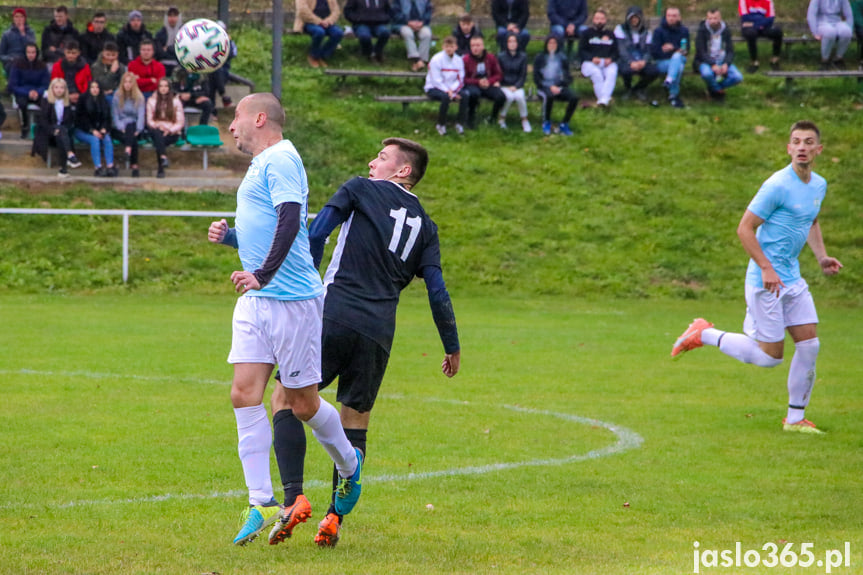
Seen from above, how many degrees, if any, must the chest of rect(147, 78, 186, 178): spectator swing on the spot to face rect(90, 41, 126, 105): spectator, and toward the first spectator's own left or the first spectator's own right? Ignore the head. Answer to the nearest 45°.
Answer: approximately 135° to the first spectator's own right

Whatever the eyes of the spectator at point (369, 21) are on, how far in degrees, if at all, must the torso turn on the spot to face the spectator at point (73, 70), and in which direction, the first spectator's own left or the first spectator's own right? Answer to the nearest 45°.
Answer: approximately 45° to the first spectator's own right

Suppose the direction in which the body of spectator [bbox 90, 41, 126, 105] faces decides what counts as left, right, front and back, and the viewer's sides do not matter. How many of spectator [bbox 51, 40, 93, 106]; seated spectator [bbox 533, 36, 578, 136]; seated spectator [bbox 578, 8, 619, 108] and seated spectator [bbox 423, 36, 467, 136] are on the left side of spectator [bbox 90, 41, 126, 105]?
3

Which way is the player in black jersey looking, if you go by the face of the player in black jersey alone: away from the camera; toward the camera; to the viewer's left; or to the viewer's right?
to the viewer's left

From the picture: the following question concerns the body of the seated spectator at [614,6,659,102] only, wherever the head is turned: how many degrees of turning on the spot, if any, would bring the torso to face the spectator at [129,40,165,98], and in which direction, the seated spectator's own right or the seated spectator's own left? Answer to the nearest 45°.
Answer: approximately 45° to the seated spectator's own right

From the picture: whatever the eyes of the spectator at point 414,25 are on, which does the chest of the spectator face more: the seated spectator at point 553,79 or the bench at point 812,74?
the seated spectator

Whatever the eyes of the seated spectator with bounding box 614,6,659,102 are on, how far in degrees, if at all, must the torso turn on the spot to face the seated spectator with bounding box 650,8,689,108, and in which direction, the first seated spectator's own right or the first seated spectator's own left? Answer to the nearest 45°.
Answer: approximately 90° to the first seated spectator's own left

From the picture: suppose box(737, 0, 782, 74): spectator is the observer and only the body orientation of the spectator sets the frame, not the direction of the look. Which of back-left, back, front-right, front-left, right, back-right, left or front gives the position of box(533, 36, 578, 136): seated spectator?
front-right

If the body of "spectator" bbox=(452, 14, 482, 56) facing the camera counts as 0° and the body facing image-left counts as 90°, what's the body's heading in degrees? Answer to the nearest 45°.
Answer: approximately 0°

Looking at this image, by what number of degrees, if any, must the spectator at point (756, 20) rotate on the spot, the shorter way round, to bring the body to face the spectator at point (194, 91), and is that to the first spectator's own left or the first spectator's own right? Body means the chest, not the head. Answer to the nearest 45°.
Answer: approximately 45° to the first spectator's own right

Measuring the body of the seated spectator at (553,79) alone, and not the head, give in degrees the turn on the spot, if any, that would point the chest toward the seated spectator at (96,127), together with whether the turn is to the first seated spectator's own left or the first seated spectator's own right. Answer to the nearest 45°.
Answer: approximately 45° to the first seated spectator's own right

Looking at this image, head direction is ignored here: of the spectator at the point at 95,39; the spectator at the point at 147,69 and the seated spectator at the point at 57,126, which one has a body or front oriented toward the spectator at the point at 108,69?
the spectator at the point at 95,39
